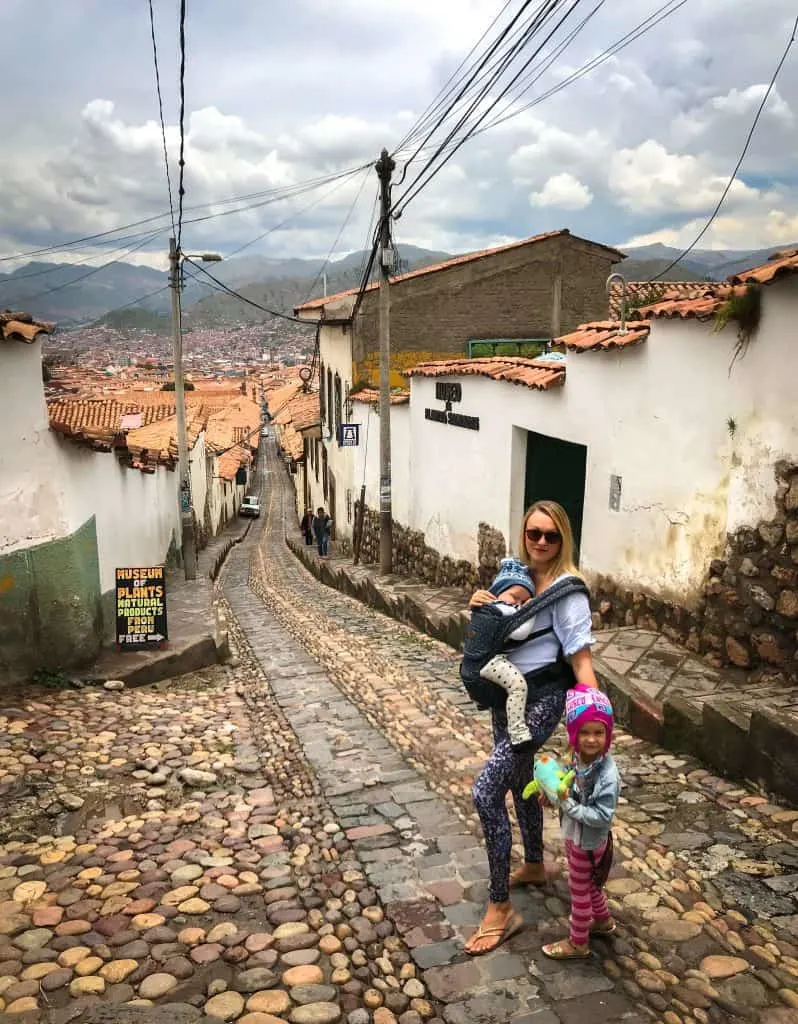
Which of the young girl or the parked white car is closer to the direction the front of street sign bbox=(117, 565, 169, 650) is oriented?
the young girl

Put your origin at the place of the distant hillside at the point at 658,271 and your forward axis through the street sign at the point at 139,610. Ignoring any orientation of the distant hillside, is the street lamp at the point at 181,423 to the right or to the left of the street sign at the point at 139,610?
right

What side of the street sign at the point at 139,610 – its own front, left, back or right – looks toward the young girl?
front

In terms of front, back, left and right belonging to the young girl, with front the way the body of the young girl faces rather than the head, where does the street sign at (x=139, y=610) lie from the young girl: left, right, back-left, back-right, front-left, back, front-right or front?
right

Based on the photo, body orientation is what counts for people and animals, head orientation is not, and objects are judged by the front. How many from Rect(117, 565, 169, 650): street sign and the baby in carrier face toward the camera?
1

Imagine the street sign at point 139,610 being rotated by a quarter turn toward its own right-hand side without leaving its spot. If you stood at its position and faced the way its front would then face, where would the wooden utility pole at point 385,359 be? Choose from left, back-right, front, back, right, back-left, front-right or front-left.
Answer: back-right

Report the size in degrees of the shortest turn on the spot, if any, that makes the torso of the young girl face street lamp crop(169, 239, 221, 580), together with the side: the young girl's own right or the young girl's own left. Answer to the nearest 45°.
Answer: approximately 90° to the young girl's own right

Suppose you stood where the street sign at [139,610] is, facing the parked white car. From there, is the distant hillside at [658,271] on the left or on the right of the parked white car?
right

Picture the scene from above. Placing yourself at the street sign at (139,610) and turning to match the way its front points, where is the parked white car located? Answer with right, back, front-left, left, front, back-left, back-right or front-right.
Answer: back
